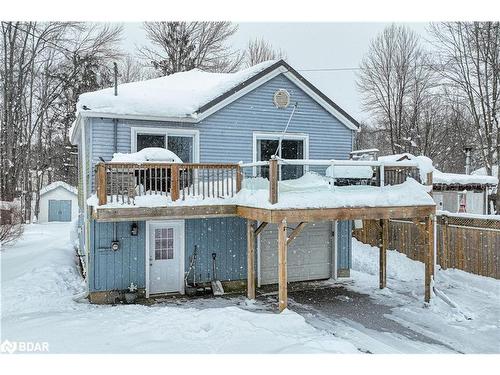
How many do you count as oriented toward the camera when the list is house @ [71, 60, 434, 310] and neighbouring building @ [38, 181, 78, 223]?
2

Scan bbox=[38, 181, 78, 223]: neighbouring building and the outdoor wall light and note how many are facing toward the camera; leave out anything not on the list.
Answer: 2

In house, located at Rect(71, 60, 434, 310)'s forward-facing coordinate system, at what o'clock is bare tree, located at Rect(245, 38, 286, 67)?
The bare tree is roughly at 6 o'clock from the house.

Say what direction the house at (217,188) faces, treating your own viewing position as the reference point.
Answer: facing the viewer

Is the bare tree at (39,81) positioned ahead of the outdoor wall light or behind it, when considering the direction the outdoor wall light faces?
behind

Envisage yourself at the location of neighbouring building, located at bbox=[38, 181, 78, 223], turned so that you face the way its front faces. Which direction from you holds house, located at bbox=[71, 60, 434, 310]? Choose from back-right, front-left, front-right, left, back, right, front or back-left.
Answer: front

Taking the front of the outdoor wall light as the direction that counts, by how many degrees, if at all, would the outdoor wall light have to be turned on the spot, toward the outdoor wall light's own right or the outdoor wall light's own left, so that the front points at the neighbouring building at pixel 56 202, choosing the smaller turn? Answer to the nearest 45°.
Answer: approximately 180°

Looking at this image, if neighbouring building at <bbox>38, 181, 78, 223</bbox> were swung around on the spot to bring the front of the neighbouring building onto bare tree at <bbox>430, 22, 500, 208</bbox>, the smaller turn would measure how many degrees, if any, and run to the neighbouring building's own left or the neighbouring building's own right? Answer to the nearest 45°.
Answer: approximately 45° to the neighbouring building's own left

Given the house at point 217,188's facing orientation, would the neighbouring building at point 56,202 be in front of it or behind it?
behind

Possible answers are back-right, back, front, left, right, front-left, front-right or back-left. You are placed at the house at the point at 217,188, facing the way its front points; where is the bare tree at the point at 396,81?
back-left

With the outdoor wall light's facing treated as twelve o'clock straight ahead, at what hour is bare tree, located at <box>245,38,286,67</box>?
The bare tree is roughly at 7 o'clock from the outdoor wall light.

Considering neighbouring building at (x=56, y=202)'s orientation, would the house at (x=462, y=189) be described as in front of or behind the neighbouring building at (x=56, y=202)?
in front

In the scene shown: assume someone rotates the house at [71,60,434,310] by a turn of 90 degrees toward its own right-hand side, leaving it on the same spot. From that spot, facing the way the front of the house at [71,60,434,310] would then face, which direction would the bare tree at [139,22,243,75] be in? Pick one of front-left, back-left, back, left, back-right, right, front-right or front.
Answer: right
